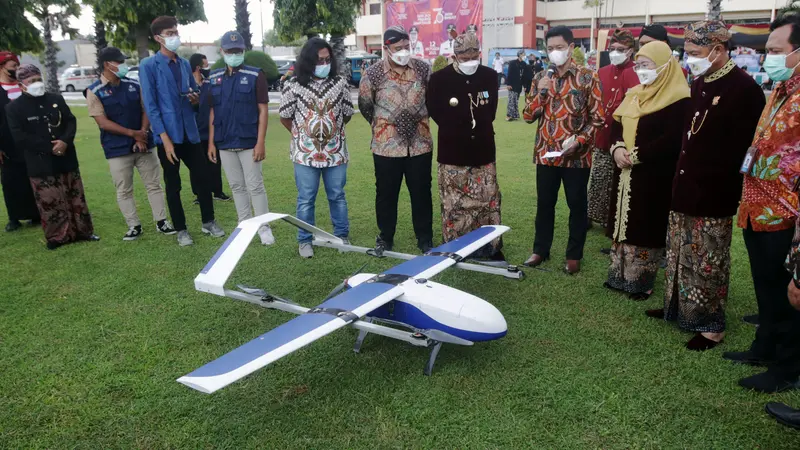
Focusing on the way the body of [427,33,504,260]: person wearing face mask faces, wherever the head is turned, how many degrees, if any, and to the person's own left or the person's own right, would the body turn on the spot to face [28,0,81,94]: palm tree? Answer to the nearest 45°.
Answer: approximately 135° to the person's own right

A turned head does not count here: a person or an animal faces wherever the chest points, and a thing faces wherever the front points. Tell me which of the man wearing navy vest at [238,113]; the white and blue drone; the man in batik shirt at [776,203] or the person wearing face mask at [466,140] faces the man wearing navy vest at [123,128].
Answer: the man in batik shirt

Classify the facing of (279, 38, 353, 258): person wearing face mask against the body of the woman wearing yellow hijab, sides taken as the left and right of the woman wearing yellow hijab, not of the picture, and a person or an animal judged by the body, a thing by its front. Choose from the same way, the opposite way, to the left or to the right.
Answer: to the left

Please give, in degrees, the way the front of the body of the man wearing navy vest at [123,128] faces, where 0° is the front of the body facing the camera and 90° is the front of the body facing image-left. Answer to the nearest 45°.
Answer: approximately 315°

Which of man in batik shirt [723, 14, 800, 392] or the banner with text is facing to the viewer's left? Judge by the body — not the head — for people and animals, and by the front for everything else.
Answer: the man in batik shirt

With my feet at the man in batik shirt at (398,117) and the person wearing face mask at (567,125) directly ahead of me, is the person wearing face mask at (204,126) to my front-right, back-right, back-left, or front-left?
back-left

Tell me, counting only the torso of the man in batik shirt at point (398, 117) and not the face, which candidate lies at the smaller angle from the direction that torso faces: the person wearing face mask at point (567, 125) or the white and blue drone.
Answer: the white and blue drone

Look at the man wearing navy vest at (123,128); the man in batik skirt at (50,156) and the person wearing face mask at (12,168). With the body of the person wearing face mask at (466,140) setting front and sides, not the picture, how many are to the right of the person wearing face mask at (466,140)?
3

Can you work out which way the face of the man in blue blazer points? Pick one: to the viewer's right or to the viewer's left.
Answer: to the viewer's right

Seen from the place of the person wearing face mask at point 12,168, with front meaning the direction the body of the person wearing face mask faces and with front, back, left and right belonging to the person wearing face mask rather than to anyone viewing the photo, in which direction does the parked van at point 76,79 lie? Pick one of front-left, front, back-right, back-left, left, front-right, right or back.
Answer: back-left

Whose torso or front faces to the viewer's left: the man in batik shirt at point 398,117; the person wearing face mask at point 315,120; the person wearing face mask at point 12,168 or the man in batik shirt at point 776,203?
the man in batik shirt at point 776,203

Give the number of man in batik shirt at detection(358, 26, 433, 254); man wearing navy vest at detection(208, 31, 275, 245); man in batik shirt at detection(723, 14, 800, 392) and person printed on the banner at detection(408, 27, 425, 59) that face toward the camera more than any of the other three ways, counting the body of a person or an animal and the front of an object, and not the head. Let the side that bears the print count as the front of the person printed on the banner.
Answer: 3
